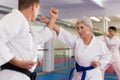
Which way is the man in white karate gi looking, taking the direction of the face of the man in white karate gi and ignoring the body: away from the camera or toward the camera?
away from the camera

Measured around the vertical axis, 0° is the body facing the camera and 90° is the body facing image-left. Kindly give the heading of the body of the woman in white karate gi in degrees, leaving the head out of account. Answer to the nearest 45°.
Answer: approximately 45°

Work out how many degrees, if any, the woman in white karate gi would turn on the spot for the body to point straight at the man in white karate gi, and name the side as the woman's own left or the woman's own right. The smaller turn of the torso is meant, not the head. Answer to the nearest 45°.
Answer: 0° — they already face them
